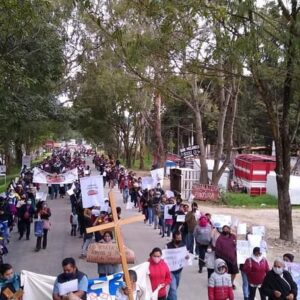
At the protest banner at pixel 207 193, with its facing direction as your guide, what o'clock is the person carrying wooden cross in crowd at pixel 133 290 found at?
The person carrying wooden cross in crowd is roughly at 12 o'clock from the protest banner.

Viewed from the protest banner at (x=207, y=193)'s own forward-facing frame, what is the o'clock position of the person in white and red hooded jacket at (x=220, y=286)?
The person in white and red hooded jacket is roughly at 12 o'clock from the protest banner.

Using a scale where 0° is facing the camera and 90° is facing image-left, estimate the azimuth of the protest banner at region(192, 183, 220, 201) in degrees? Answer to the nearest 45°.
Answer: approximately 0°
